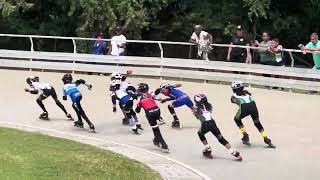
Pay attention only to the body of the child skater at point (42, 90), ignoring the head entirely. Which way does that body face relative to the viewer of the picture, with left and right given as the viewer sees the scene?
facing to the left of the viewer

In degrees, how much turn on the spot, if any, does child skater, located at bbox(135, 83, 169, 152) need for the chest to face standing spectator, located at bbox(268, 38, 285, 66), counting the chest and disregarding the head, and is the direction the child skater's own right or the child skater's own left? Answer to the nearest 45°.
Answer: approximately 90° to the child skater's own right

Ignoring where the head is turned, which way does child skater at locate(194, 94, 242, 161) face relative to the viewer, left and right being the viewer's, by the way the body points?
facing away from the viewer and to the left of the viewer

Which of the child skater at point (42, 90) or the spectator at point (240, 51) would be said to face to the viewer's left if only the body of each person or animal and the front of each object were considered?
the child skater

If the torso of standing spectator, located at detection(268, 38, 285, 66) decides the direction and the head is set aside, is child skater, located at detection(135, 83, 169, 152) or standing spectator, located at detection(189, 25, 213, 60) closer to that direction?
the child skater

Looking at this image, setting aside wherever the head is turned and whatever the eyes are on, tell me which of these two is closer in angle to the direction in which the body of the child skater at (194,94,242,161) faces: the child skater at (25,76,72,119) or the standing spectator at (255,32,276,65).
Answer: the child skater

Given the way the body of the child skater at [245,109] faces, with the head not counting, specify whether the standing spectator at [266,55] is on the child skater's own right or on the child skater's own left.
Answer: on the child skater's own right
